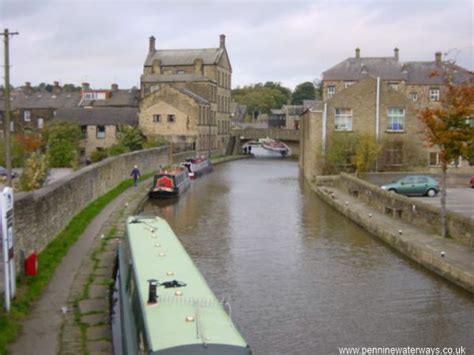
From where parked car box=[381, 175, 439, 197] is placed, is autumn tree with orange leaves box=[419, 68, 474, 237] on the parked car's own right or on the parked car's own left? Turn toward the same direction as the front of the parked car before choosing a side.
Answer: on the parked car's own left

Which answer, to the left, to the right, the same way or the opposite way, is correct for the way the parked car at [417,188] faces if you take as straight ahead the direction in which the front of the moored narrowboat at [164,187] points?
to the right

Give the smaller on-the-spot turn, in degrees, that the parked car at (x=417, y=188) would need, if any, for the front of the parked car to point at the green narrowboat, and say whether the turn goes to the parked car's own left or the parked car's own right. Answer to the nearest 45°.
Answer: approximately 90° to the parked car's own left

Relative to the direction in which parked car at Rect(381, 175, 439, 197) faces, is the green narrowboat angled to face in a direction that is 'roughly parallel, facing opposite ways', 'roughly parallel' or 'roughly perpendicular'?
roughly perpendicular

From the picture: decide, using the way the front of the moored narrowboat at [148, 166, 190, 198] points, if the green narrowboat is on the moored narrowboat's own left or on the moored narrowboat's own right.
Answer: on the moored narrowboat's own left

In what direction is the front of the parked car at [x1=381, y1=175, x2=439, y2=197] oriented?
to the viewer's left

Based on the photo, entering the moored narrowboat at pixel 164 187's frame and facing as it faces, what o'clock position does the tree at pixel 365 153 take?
The tree is roughly at 7 o'clock from the moored narrowboat.
